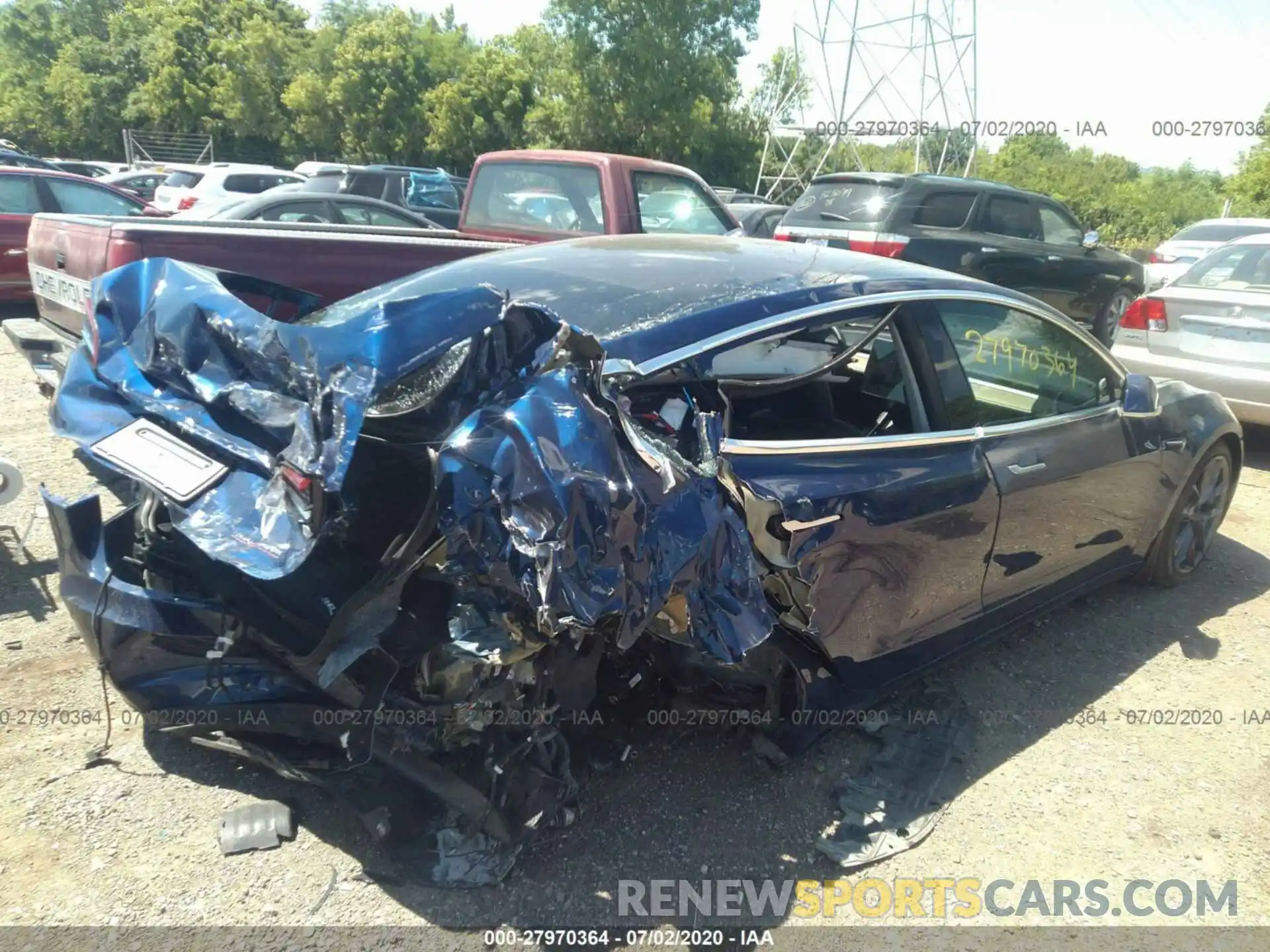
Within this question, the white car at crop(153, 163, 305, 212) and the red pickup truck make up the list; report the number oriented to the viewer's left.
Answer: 0

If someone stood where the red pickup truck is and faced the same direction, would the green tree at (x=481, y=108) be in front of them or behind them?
in front

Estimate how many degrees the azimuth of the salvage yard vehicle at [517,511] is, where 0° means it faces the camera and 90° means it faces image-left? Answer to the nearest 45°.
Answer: approximately 225°

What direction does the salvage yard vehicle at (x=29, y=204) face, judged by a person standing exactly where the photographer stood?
facing to the right of the viewer

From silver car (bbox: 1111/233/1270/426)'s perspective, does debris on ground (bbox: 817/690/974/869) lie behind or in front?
behind

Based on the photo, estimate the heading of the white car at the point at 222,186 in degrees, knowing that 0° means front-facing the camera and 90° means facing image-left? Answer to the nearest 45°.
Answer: approximately 225°

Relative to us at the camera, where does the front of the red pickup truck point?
facing away from the viewer and to the right of the viewer

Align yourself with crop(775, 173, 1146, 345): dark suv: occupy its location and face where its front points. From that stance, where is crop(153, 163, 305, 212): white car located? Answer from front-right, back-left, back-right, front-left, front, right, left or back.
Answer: back-left

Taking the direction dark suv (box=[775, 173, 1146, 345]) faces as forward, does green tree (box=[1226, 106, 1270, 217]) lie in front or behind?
in front

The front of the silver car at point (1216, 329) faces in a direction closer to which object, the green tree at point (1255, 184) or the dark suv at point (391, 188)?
the green tree
